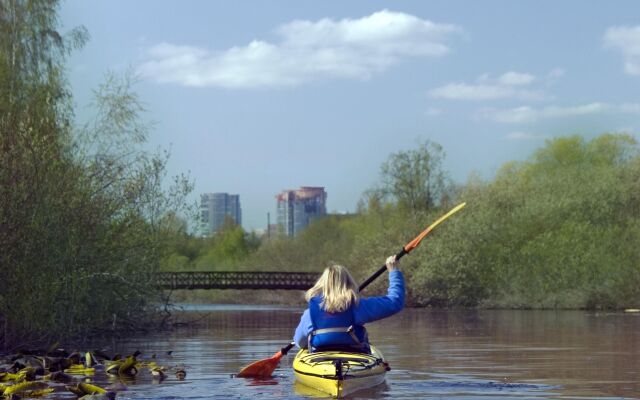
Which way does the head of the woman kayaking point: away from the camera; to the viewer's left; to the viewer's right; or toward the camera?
away from the camera

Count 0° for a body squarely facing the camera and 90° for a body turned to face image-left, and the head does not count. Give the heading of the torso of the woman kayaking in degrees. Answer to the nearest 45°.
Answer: approximately 180°
